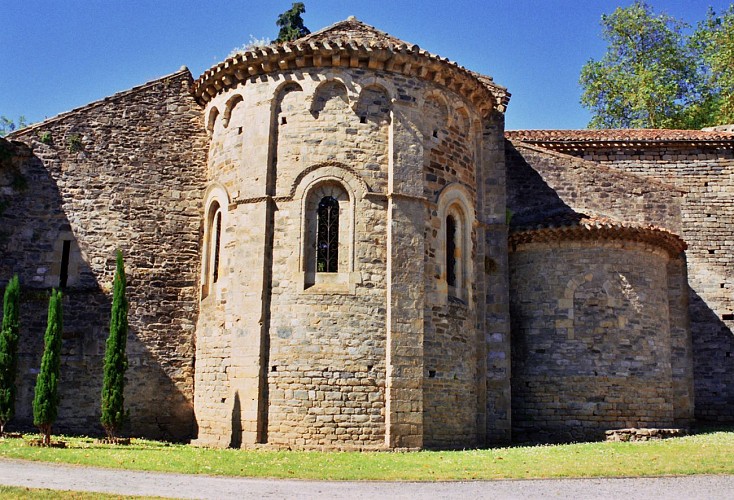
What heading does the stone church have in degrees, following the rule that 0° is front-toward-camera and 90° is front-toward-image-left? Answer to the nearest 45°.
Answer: approximately 180°

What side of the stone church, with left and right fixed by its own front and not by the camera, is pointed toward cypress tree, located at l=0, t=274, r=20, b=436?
left

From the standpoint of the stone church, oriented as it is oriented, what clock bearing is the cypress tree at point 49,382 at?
The cypress tree is roughly at 8 o'clock from the stone church.

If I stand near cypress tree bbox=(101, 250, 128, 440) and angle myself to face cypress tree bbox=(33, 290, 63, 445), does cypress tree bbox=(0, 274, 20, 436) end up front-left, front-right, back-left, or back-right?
front-right
